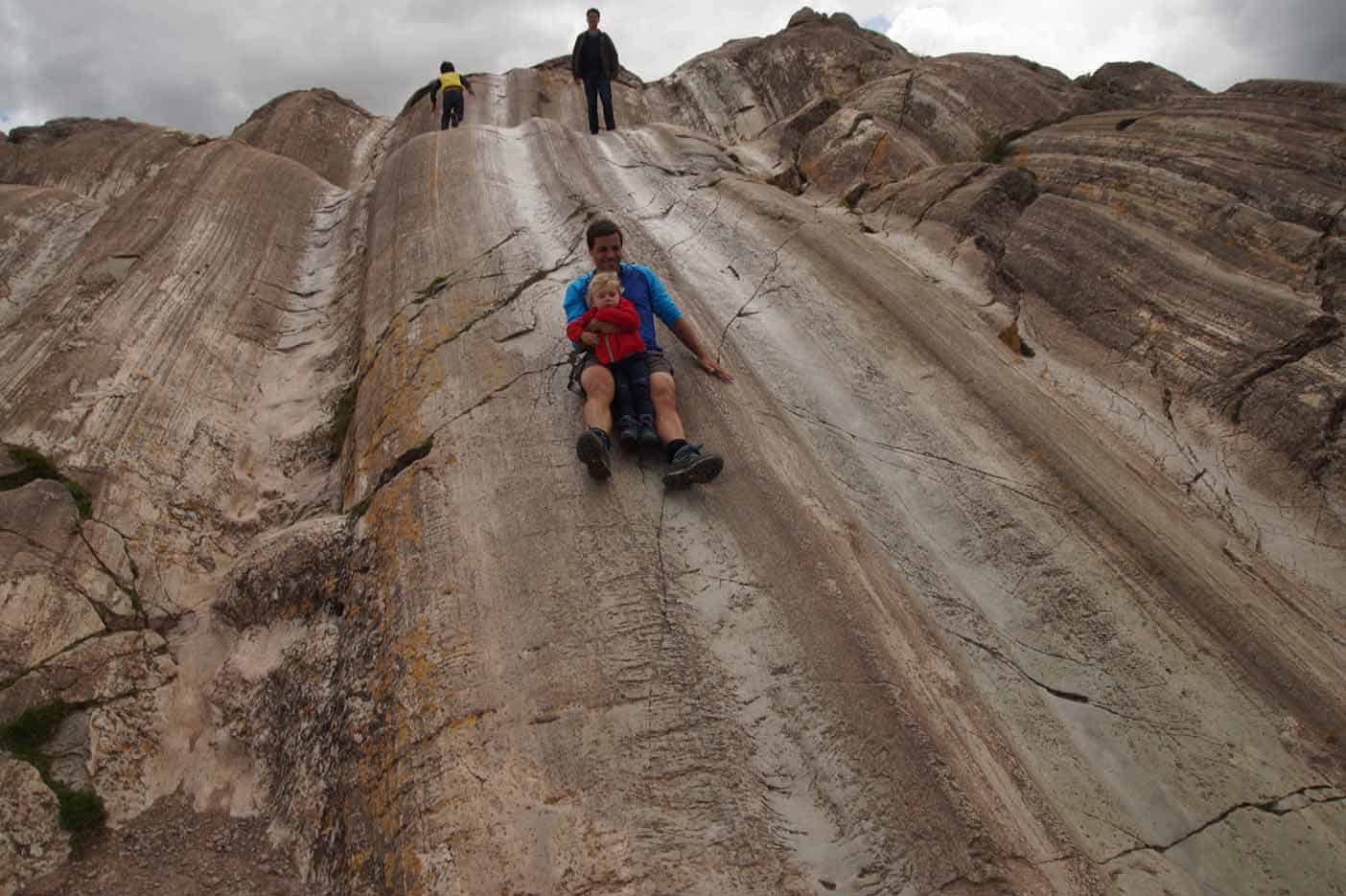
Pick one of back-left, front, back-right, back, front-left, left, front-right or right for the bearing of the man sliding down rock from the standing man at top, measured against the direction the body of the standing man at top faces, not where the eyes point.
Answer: front

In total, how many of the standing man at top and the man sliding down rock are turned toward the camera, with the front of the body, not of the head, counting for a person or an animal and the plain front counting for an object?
2

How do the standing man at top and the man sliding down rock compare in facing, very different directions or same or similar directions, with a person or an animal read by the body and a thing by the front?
same or similar directions

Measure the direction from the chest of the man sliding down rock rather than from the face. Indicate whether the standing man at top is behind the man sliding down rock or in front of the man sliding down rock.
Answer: behind

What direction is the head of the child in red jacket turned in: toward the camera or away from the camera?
toward the camera

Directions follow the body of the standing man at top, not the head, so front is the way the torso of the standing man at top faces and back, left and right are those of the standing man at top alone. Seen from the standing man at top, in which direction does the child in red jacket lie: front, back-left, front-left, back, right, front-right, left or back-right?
front

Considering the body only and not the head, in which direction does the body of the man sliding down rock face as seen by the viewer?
toward the camera

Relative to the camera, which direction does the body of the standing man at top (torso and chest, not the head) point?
toward the camera
